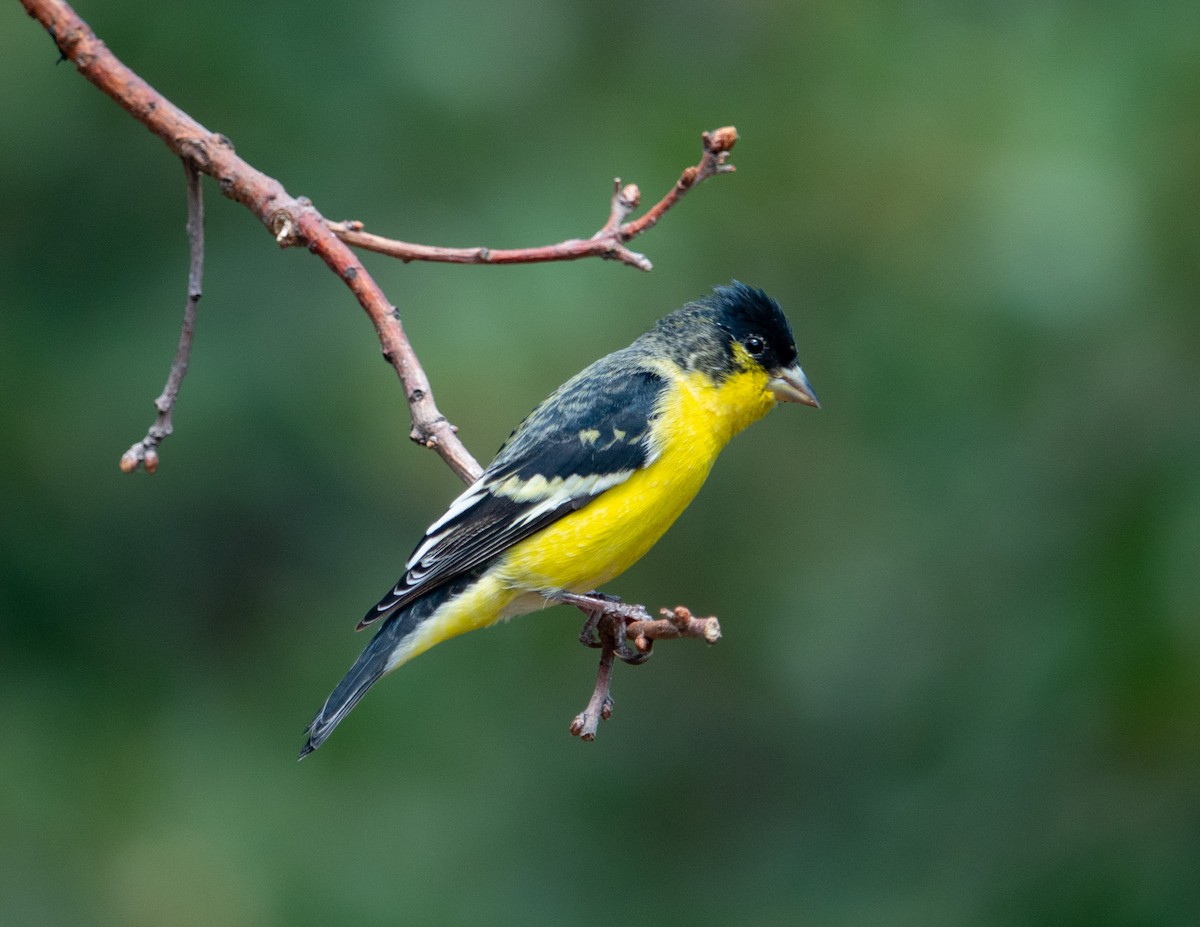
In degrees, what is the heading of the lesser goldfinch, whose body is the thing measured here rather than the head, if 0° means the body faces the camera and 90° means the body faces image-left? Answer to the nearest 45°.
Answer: approximately 270°
